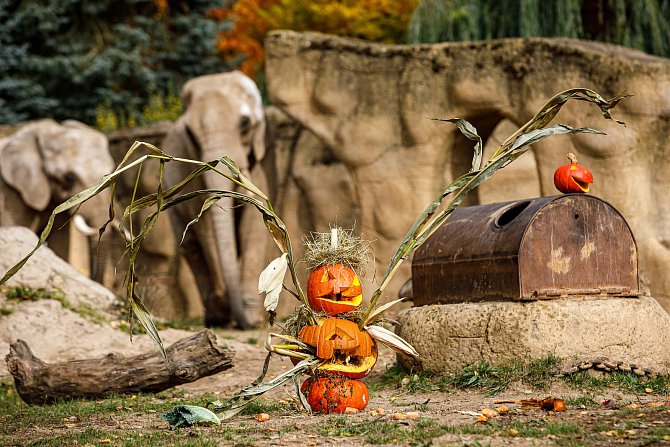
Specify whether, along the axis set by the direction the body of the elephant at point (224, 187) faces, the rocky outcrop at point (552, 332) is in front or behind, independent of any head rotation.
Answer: in front

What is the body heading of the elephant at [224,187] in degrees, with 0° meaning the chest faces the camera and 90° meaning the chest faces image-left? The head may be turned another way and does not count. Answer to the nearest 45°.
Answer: approximately 0°

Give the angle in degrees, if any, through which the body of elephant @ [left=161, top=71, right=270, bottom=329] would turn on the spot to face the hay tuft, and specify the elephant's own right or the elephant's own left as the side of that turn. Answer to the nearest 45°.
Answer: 0° — it already faces it

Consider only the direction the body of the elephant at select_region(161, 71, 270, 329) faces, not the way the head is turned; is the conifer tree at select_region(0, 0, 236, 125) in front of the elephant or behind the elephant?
behind

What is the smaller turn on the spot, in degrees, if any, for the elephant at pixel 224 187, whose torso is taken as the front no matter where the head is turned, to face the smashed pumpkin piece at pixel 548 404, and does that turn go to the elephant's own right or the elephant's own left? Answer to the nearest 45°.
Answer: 0° — it already faces it

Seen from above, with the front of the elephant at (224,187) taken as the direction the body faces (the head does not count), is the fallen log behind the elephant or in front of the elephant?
in front

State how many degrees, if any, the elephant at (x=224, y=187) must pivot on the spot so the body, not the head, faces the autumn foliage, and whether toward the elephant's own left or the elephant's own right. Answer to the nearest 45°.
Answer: approximately 180°

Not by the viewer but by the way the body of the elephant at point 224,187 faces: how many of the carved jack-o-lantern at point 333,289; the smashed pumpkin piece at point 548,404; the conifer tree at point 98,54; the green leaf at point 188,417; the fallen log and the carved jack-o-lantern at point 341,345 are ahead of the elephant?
5

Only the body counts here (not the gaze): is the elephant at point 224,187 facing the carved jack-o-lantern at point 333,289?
yes

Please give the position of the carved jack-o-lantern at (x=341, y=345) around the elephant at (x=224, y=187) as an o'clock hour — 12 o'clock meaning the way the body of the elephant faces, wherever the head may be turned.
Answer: The carved jack-o-lantern is roughly at 12 o'clock from the elephant.

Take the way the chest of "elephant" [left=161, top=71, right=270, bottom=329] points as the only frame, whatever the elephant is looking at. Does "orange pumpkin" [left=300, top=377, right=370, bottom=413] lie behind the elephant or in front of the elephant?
in front

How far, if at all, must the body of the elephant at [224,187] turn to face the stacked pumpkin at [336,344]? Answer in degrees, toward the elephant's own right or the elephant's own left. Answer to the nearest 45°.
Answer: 0° — it already faces it
